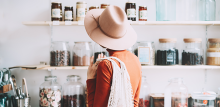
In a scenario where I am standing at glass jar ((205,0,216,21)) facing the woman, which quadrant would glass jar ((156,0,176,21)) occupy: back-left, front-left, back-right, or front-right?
front-right

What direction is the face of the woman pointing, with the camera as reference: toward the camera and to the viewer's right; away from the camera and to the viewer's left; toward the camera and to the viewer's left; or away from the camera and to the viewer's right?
away from the camera and to the viewer's left

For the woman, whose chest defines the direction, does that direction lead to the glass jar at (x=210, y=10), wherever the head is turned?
no

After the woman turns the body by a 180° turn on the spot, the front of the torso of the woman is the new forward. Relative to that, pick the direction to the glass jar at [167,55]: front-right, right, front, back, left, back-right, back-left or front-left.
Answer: left

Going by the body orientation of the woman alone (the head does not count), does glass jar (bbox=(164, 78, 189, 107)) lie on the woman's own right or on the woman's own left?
on the woman's own right

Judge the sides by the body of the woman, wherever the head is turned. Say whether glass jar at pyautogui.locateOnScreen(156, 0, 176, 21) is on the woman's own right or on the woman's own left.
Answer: on the woman's own right

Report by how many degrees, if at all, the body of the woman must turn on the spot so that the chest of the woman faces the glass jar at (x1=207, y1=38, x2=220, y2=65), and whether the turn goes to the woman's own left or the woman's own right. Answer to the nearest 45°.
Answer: approximately 90° to the woman's own right

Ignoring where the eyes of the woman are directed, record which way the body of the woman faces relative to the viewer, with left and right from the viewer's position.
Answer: facing away from the viewer and to the left of the viewer

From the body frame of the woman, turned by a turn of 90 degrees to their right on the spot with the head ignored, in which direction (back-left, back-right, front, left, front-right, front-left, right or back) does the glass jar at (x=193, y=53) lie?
front
